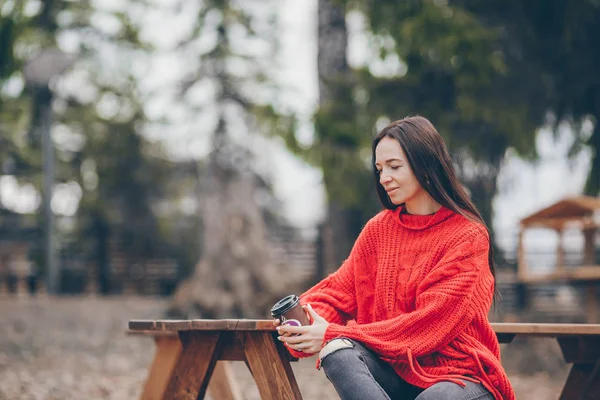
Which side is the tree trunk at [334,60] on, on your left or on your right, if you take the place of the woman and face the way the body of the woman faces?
on your right

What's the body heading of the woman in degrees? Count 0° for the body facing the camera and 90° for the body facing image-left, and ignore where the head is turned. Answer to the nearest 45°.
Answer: approximately 45°

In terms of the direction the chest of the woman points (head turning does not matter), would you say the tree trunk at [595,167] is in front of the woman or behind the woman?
behind

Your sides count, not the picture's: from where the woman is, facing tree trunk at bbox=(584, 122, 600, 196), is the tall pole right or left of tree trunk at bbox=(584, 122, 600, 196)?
left

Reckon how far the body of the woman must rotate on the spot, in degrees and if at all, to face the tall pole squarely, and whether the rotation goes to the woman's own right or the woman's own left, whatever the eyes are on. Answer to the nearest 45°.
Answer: approximately 90° to the woman's own right

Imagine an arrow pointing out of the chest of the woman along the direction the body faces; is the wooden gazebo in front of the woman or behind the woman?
behind
